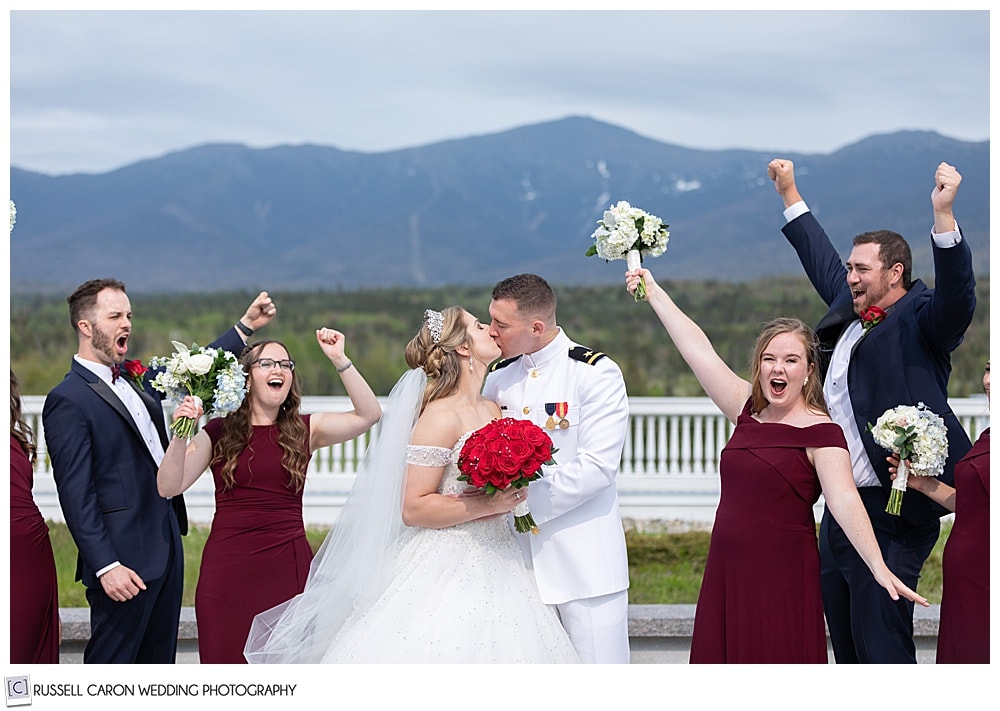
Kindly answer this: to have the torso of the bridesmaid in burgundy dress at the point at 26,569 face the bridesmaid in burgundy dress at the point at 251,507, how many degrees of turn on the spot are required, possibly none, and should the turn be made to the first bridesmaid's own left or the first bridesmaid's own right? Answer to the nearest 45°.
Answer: approximately 45° to the first bridesmaid's own left

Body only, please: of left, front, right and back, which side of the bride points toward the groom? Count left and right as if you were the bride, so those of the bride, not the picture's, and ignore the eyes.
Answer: front

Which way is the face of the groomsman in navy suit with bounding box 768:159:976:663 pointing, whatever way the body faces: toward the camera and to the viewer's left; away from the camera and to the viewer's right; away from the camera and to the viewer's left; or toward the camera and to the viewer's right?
toward the camera and to the viewer's left

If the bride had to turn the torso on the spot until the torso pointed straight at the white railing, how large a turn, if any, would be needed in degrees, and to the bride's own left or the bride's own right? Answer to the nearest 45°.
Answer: approximately 90° to the bride's own left

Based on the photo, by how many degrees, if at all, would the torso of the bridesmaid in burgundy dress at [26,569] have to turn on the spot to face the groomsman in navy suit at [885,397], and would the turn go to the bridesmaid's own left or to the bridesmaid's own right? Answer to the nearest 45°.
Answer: approximately 45° to the bridesmaid's own left

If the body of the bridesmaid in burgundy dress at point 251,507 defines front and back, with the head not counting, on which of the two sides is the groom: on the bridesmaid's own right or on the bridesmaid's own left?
on the bridesmaid's own left

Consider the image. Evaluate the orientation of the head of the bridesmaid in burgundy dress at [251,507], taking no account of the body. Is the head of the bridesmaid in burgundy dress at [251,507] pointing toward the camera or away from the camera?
toward the camera

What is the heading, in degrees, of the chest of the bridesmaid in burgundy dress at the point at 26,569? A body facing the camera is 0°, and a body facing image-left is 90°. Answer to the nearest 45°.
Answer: approximately 315°

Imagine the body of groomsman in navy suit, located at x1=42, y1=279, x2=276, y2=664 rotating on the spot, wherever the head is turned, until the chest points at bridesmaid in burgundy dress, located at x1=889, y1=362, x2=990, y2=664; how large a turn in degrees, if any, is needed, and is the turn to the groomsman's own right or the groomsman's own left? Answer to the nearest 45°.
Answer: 0° — they already face them

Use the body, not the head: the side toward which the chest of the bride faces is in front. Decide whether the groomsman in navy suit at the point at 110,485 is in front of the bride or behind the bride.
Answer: behind

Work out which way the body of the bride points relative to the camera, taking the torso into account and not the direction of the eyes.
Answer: to the viewer's right

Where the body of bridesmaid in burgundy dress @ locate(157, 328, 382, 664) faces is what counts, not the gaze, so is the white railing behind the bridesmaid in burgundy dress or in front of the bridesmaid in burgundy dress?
behind

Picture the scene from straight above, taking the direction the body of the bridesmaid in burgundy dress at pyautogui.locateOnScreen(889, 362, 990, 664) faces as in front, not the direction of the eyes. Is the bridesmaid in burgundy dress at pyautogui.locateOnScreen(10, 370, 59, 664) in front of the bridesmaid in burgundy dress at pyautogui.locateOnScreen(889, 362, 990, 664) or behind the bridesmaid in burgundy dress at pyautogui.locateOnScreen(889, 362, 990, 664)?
in front

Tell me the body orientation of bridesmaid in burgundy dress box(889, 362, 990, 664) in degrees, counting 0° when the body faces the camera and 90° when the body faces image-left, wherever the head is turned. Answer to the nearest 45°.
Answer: approximately 45°

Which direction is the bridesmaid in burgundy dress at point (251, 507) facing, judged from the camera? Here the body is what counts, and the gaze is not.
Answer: toward the camera

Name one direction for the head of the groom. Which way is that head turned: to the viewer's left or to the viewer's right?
to the viewer's left
